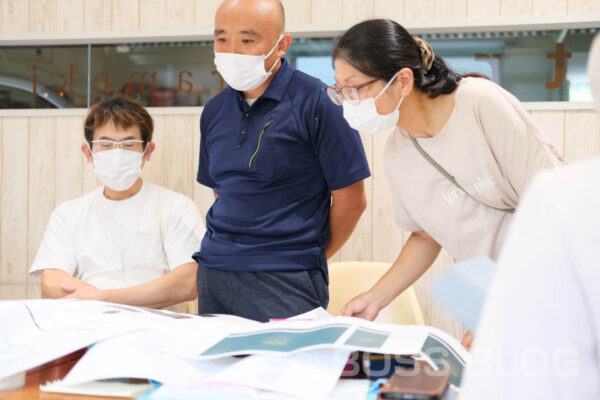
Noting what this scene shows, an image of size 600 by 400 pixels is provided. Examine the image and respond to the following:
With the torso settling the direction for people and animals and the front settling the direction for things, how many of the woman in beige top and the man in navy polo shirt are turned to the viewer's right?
0

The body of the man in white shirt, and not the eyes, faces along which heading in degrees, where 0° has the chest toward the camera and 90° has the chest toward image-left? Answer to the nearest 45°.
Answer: approximately 0°

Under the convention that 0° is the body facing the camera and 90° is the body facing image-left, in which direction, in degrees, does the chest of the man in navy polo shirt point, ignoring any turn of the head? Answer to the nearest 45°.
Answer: approximately 45°

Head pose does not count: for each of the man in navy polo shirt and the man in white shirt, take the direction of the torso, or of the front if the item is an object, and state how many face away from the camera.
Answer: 0

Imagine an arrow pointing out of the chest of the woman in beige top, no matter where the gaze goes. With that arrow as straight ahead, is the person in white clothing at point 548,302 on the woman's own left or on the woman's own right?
on the woman's own left
